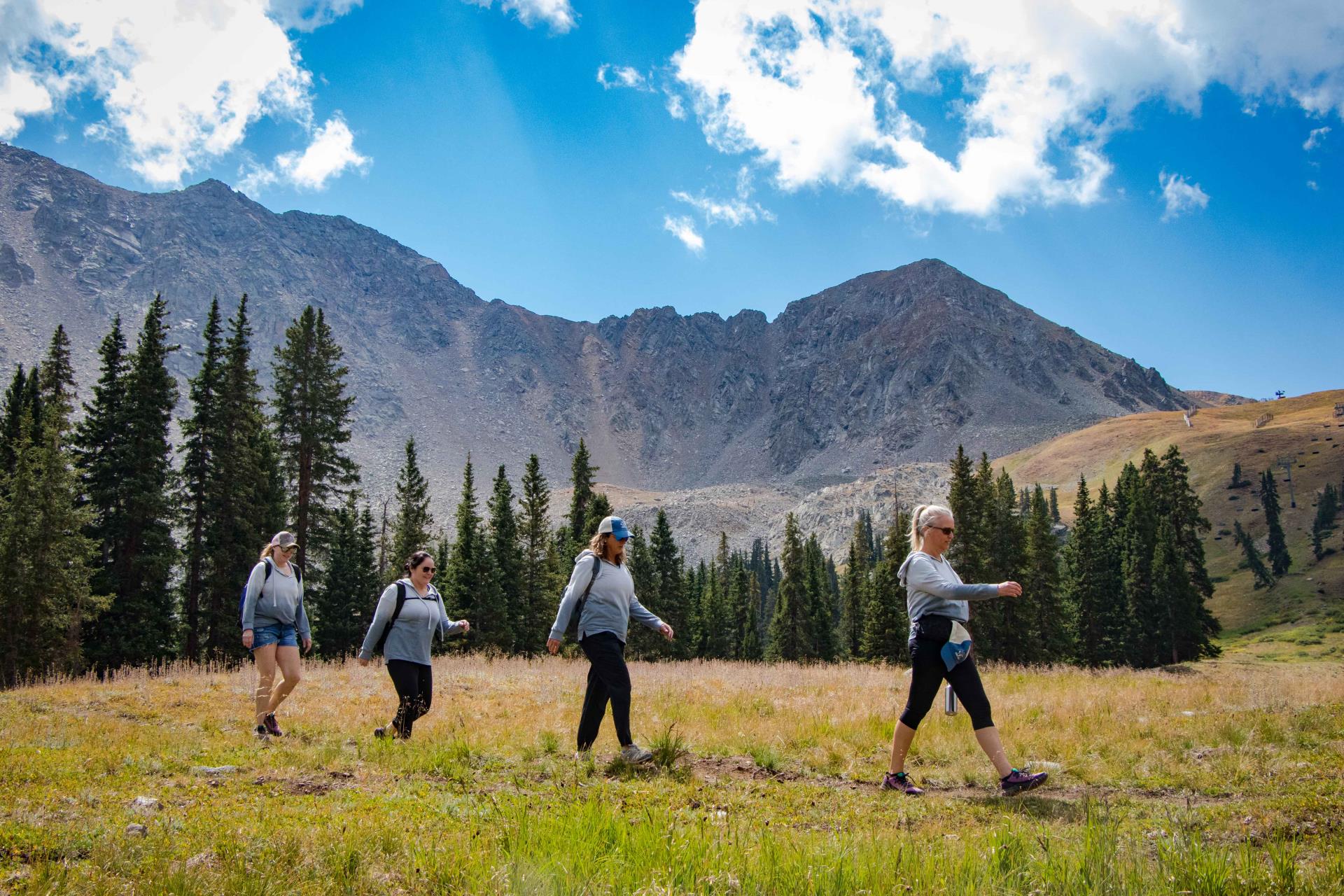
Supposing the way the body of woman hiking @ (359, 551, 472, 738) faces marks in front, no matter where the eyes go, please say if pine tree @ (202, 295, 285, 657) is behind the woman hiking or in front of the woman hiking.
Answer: behind

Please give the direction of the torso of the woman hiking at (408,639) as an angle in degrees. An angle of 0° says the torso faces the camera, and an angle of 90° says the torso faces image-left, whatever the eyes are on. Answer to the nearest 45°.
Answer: approximately 315°

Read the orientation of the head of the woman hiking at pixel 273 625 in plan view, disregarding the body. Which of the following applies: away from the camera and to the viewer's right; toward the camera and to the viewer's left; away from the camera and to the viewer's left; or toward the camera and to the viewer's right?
toward the camera and to the viewer's right

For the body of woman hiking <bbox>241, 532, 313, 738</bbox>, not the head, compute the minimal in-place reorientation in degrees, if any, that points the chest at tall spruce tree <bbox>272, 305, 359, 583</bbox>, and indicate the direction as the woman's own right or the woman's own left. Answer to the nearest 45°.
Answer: approximately 135° to the woman's own left

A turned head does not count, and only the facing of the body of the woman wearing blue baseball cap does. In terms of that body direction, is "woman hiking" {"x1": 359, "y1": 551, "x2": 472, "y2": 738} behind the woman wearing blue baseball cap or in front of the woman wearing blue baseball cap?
behind

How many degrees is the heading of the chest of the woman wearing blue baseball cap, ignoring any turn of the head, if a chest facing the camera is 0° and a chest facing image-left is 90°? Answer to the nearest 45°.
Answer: approximately 315°

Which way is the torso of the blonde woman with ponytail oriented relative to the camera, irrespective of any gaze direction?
to the viewer's right

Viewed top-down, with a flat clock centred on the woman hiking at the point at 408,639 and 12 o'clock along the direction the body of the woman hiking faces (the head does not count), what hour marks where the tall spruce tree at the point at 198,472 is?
The tall spruce tree is roughly at 7 o'clock from the woman hiking.

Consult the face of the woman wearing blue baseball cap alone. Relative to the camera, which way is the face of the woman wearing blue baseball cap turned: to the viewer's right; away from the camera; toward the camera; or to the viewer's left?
to the viewer's right

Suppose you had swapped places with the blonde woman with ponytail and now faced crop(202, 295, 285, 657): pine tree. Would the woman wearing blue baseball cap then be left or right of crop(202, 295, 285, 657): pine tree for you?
left

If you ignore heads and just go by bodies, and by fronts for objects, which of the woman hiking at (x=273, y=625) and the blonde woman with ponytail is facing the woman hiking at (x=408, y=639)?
the woman hiking at (x=273, y=625)
